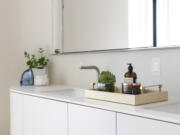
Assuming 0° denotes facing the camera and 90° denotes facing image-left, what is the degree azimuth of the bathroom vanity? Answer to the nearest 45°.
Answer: approximately 45°
